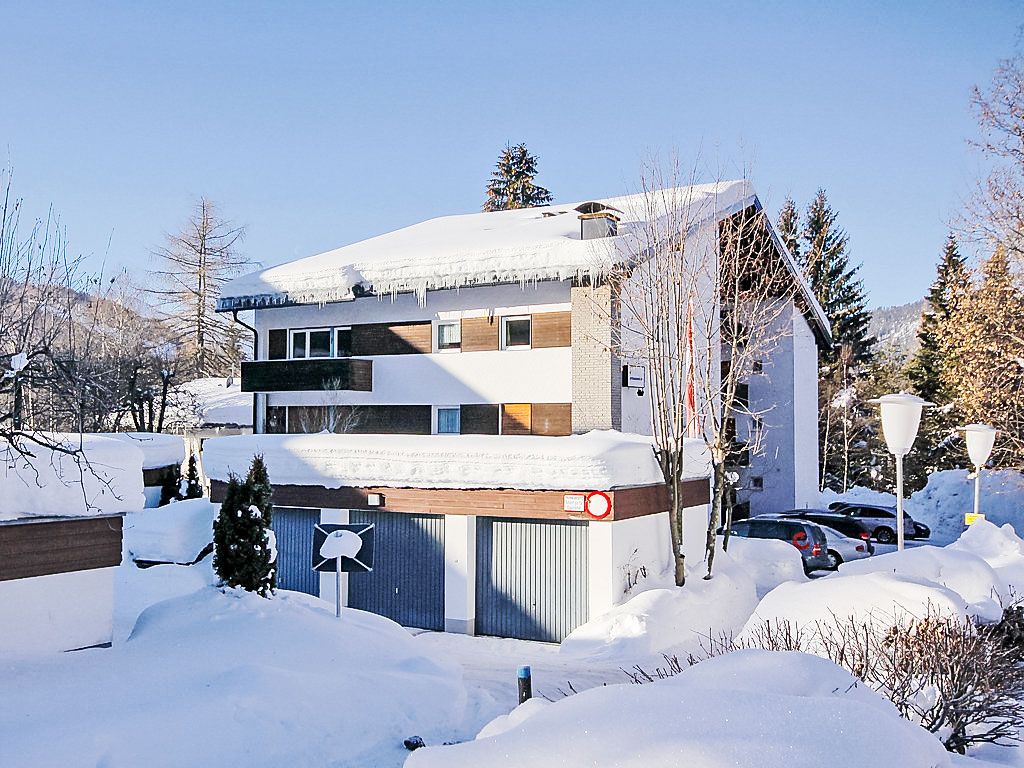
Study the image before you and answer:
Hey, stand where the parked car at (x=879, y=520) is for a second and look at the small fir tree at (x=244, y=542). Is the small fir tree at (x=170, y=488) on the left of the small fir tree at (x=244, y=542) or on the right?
right

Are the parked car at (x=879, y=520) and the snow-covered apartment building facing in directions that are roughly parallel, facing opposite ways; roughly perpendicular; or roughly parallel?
roughly perpendicular

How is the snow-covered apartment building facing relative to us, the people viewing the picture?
facing the viewer and to the left of the viewer

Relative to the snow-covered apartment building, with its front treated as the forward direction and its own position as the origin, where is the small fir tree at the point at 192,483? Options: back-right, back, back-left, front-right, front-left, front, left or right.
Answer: right

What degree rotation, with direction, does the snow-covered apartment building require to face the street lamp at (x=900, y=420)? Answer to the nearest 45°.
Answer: approximately 90° to its left
